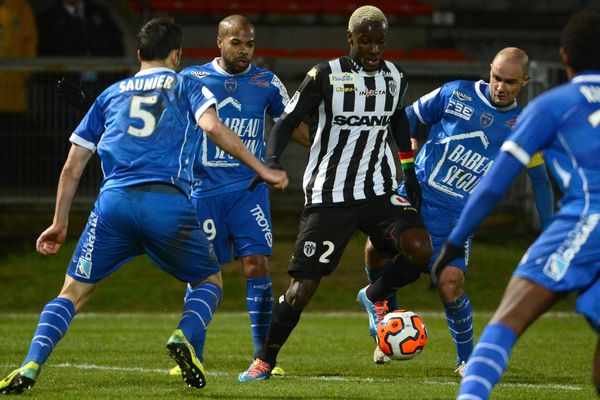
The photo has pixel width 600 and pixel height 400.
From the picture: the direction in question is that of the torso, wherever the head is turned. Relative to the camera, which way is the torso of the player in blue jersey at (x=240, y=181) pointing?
toward the camera

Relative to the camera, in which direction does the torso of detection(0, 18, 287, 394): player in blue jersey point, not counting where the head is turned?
away from the camera

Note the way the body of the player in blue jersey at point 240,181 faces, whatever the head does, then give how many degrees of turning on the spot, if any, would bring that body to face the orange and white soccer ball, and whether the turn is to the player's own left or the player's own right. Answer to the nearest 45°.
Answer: approximately 45° to the player's own left

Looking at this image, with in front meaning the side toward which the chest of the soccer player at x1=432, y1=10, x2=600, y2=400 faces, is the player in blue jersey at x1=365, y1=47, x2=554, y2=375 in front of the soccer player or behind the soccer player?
in front

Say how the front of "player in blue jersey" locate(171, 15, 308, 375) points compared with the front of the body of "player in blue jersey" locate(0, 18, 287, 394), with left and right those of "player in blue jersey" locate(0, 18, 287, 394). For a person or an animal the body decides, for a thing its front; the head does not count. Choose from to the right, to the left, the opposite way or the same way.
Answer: the opposite way

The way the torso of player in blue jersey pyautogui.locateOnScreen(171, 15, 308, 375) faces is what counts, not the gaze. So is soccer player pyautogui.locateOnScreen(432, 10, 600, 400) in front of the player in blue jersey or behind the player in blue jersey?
in front

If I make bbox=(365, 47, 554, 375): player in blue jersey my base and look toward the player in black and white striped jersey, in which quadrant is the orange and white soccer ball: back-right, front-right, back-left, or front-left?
front-left

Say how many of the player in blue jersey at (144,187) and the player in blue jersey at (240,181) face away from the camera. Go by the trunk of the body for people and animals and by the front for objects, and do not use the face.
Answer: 1

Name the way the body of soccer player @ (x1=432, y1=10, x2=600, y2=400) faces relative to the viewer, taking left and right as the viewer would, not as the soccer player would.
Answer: facing away from the viewer and to the left of the viewer

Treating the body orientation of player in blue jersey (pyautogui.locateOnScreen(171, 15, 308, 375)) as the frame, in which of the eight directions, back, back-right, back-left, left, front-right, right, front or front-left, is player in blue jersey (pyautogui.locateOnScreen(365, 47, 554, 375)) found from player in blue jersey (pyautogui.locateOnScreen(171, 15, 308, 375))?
left

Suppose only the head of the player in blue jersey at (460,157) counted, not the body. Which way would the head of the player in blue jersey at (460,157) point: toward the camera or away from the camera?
toward the camera

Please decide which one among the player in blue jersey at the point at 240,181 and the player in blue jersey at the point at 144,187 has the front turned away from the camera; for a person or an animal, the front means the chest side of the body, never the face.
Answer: the player in blue jersey at the point at 144,187

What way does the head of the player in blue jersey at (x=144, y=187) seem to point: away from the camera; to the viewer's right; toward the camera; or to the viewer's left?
away from the camera

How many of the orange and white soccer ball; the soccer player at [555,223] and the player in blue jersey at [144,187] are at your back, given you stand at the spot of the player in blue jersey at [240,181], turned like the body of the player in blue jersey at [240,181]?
0

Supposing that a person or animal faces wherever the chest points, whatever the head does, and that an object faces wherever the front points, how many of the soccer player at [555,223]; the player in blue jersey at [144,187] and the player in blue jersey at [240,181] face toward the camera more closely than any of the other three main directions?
1
